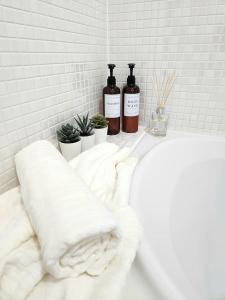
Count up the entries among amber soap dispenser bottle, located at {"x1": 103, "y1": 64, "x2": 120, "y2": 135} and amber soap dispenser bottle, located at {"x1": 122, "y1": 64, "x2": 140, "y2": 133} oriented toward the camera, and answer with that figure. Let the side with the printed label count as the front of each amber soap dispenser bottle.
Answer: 2

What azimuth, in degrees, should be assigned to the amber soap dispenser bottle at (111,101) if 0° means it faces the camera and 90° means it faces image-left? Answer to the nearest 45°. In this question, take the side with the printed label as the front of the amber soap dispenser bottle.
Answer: approximately 0°

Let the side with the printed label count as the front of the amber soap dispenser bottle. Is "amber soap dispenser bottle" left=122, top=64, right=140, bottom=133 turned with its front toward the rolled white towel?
yes

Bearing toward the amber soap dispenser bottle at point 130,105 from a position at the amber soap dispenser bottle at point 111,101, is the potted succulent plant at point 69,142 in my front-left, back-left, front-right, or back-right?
back-right

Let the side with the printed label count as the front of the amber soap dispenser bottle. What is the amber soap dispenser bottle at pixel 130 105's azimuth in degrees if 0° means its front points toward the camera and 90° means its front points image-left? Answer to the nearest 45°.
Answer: approximately 0°
